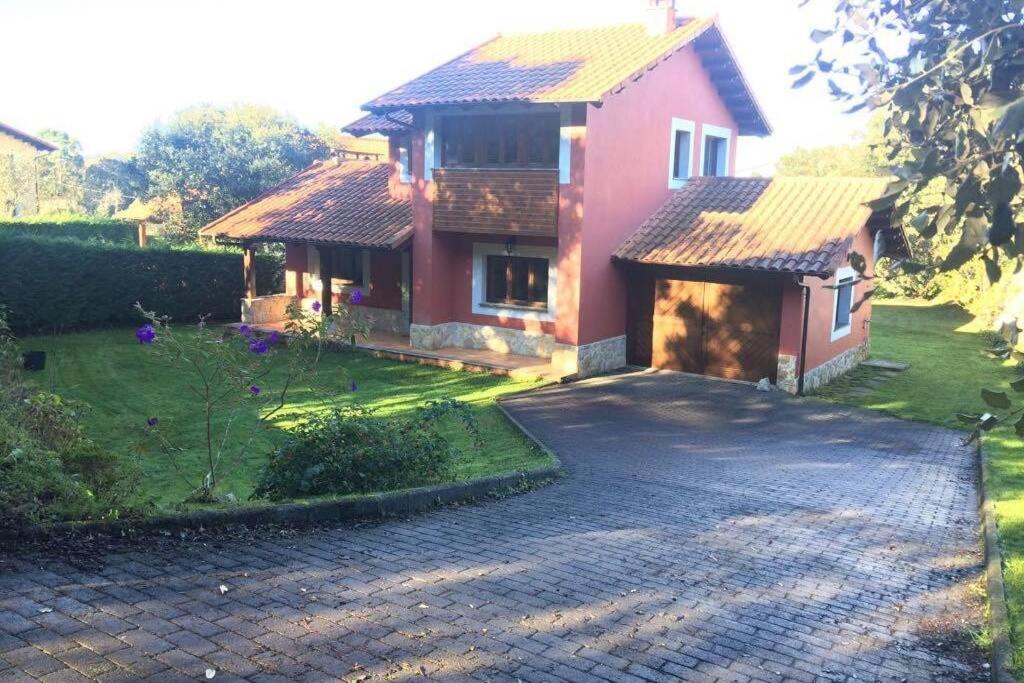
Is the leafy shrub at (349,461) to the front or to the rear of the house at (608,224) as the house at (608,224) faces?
to the front

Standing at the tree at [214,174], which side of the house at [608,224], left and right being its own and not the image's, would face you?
right

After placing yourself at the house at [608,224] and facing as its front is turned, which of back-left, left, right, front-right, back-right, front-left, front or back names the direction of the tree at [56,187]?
right

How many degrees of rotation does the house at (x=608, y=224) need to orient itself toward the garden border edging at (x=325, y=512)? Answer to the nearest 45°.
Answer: approximately 45° to its left

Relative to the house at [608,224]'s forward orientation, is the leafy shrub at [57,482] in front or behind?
in front

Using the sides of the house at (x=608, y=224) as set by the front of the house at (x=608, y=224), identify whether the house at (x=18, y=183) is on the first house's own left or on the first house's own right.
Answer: on the first house's own right

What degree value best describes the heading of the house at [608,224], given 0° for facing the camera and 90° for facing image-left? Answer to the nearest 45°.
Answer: approximately 45°

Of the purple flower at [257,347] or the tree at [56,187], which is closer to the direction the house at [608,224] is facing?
the purple flower

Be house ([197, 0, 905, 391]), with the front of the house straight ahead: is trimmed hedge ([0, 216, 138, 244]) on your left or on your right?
on your right

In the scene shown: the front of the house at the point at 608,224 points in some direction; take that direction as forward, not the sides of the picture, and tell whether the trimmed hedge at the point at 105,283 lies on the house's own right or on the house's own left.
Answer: on the house's own right
